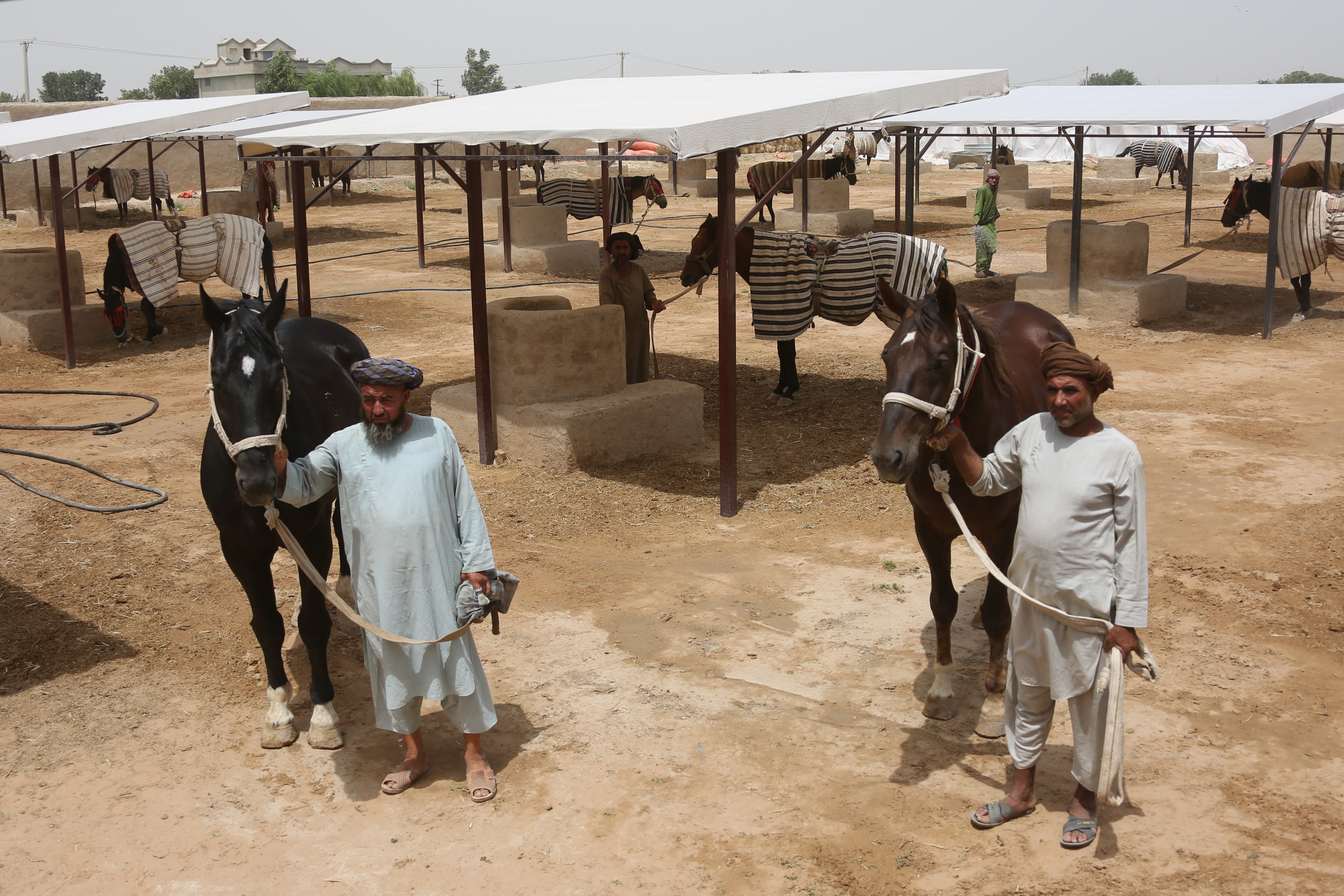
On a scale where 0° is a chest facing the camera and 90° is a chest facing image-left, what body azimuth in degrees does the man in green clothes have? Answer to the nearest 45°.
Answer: approximately 315°

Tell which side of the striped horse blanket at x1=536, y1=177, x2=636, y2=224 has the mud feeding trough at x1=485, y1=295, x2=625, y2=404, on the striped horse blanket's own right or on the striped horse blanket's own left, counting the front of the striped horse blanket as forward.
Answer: on the striped horse blanket's own right

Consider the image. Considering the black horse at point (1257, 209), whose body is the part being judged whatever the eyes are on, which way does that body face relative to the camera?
to the viewer's left

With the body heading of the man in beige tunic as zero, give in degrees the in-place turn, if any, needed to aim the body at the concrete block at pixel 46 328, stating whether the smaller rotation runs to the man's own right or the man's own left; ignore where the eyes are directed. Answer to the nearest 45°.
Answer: approximately 135° to the man's own right

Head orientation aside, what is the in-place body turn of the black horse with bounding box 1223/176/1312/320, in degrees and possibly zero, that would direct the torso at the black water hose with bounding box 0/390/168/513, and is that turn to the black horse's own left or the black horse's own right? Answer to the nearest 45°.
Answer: approximately 45° to the black horse's own left

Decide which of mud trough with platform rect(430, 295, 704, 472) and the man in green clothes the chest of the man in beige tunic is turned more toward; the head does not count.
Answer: the mud trough with platform

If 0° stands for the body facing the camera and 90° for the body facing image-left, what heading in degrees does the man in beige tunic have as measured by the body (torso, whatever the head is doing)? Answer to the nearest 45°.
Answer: approximately 0°

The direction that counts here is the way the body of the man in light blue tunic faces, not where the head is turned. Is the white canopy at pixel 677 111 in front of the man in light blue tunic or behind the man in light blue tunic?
behind

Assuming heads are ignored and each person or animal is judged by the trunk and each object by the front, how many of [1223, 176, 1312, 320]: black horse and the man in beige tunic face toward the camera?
1

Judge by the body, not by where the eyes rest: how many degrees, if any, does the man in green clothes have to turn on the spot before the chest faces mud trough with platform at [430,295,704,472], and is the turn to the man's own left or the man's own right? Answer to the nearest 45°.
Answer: approximately 45° to the man's own right

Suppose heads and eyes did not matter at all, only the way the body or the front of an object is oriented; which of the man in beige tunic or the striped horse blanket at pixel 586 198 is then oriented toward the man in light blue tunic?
the man in beige tunic

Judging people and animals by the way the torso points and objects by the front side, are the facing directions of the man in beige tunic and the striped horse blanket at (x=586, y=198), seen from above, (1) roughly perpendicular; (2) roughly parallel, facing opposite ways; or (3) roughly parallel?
roughly perpendicular
